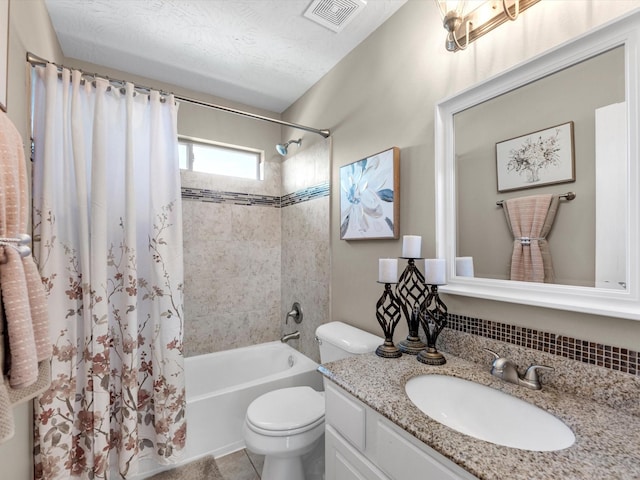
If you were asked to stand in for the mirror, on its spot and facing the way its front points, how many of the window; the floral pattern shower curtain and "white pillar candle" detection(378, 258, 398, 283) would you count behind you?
0

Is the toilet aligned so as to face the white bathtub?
no

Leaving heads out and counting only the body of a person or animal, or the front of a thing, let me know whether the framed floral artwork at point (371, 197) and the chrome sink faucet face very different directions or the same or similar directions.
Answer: same or similar directions

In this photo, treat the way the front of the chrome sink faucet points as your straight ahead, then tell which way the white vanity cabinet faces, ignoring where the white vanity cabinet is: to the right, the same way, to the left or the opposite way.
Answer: the same way

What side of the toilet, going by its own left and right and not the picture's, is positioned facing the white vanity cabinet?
left

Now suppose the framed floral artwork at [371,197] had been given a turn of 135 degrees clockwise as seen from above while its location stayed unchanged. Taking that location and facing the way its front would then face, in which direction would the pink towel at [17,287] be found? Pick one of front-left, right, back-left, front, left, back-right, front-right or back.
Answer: back-left

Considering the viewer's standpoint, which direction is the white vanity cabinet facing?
facing the viewer and to the left of the viewer

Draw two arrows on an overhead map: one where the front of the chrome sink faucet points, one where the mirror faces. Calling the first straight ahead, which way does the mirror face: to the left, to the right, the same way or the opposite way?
the same way

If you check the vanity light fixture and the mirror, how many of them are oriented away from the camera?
0

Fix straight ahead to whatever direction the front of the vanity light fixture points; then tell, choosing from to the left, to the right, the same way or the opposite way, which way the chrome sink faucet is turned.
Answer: the same way

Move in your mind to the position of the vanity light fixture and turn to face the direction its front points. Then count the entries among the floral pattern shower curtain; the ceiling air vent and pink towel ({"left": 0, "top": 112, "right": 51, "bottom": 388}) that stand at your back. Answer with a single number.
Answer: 0

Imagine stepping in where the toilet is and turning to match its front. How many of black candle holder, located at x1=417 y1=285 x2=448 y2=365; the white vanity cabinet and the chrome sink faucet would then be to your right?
0

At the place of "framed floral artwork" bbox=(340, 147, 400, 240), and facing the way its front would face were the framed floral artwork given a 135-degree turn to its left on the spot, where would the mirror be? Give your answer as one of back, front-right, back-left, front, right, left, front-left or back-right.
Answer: front-right

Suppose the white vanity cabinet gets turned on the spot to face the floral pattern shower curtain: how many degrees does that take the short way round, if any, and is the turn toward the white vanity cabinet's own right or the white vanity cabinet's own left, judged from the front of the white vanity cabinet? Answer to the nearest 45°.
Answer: approximately 45° to the white vanity cabinet's own right

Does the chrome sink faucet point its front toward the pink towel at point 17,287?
yes

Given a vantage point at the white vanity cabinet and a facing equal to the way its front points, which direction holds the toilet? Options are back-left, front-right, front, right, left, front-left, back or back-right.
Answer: right
